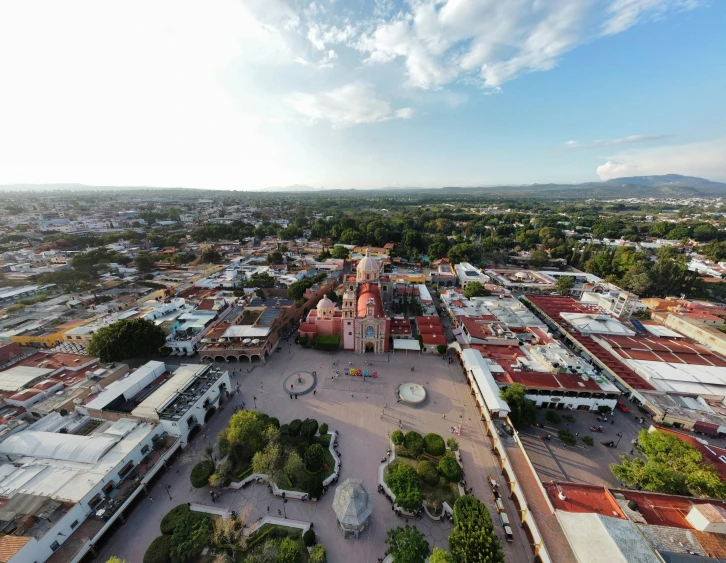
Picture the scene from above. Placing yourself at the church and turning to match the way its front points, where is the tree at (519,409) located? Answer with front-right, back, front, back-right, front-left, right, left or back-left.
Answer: front-left

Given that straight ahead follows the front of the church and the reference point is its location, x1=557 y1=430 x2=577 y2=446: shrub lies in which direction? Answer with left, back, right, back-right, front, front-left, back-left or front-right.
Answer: front-left

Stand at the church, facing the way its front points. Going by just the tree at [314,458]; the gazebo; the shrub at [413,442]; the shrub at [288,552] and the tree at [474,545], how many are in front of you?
5

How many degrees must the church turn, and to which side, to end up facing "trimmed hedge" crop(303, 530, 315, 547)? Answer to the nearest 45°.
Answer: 0° — it already faces it

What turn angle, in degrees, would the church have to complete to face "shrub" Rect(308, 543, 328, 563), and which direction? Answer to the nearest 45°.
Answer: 0° — it already faces it

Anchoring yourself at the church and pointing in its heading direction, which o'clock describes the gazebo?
The gazebo is roughly at 12 o'clock from the church.

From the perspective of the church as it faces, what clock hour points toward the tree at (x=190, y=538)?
The tree is roughly at 1 o'clock from the church.

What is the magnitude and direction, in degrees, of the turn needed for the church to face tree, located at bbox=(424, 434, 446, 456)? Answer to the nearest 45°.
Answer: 0° — it already faces it

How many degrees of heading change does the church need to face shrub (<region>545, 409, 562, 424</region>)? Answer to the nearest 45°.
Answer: approximately 45° to its left

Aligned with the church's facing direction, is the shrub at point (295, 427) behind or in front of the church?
in front

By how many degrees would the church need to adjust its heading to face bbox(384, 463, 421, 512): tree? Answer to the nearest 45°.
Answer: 0° — it already faces it

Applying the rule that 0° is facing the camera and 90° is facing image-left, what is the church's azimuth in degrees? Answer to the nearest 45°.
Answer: approximately 0°

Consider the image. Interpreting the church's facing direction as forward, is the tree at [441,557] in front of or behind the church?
in front

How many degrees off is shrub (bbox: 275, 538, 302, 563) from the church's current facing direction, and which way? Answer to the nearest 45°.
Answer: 0° — it already faces it

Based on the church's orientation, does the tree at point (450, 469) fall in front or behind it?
in front
